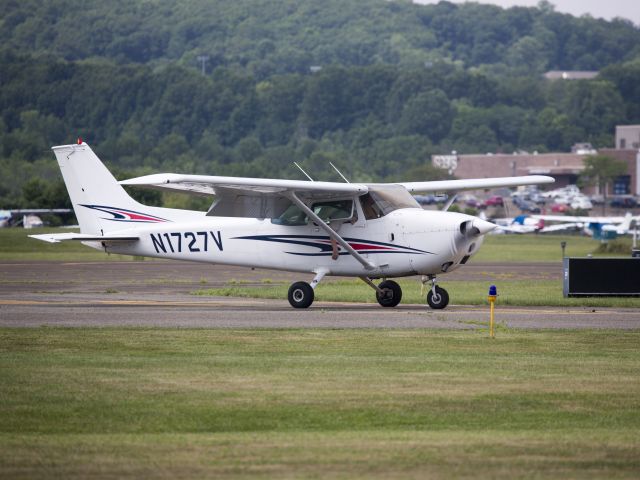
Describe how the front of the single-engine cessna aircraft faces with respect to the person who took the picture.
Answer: facing the viewer and to the right of the viewer
